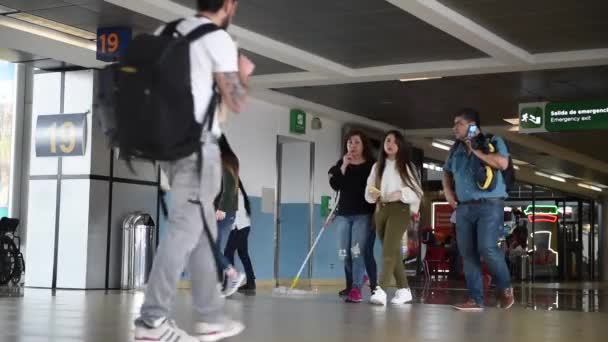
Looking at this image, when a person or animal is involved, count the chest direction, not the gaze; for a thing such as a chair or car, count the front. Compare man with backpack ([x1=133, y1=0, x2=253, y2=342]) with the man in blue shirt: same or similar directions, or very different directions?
very different directions

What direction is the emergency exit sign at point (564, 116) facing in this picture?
toward the camera

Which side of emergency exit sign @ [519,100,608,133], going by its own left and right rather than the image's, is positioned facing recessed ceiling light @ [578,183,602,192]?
back

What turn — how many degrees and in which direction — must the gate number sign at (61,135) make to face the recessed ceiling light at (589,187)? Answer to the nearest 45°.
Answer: approximately 135° to its left

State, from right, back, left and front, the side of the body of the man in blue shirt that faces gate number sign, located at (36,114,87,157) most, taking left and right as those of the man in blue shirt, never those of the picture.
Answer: right

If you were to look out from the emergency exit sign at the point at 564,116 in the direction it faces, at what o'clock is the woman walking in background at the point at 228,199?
The woman walking in background is roughly at 1 o'clock from the emergency exit sign.

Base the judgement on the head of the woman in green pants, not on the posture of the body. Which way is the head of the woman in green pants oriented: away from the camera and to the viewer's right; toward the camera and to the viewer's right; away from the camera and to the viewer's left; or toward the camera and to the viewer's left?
toward the camera and to the viewer's left

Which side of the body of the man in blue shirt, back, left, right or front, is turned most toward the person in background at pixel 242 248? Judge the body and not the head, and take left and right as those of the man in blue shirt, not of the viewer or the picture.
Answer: right

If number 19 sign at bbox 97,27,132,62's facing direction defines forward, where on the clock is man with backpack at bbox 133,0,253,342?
The man with backpack is roughly at 12 o'clock from the number 19 sign.

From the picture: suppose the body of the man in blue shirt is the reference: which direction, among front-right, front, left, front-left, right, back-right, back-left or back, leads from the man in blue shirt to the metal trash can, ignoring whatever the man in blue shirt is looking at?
right
